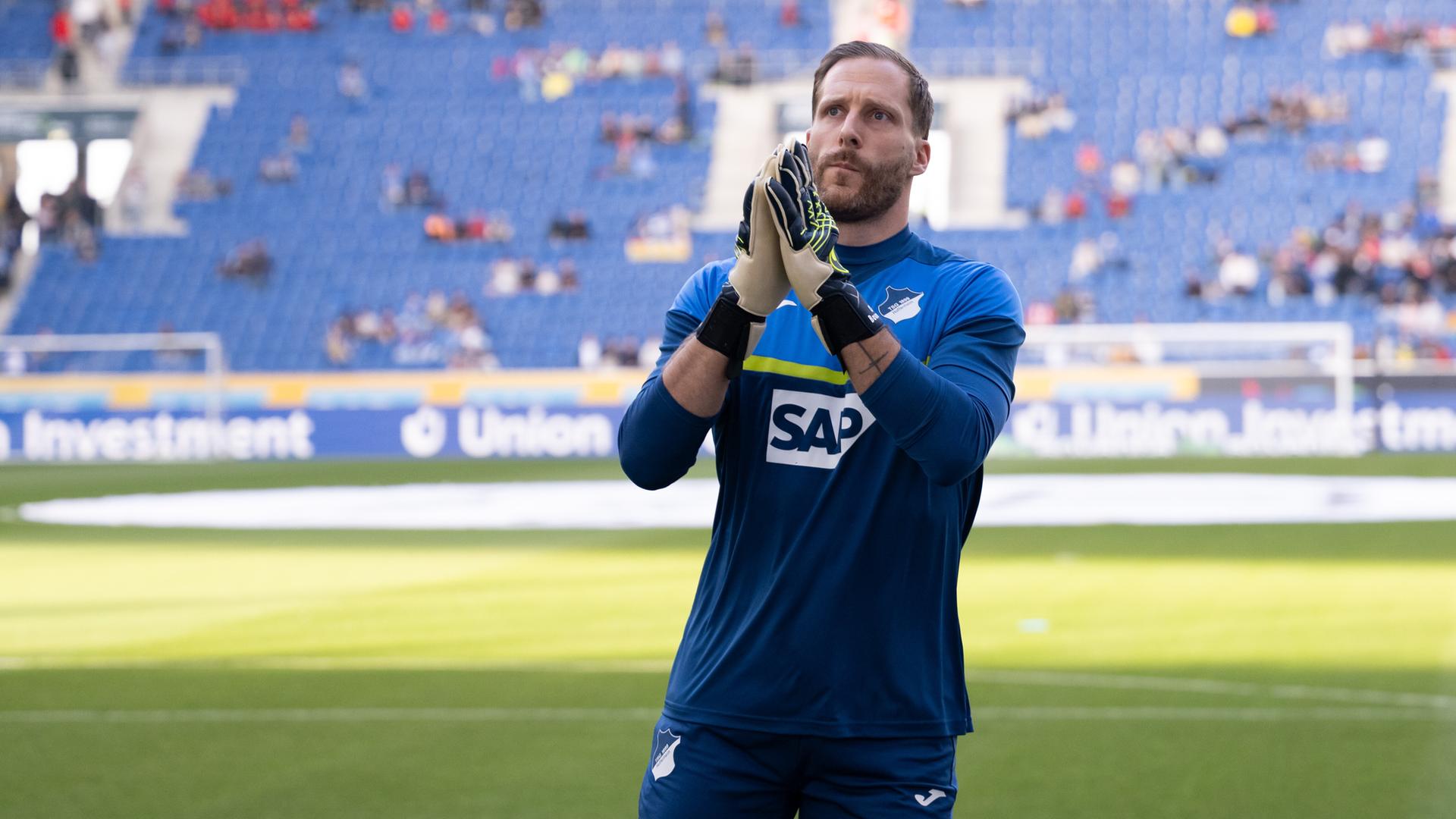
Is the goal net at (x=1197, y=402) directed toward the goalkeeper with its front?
yes

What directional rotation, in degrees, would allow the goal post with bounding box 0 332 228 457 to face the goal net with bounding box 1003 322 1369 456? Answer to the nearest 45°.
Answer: approximately 45° to its left

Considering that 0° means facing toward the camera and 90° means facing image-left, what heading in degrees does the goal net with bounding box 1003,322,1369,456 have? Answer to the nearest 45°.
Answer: approximately 0°

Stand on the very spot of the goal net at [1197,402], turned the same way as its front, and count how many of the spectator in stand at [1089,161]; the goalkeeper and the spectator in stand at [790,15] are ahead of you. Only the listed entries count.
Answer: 1

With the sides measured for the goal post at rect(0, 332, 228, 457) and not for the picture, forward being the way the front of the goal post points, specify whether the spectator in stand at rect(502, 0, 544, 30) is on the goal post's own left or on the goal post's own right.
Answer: on the goal post's own left

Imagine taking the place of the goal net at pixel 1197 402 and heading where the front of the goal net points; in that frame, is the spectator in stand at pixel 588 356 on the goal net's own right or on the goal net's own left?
on the goal net's own right

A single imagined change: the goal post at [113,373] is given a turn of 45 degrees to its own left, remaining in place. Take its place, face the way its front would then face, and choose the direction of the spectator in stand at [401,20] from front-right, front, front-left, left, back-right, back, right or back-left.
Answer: left

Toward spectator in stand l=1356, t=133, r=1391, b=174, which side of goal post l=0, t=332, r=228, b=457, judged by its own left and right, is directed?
left

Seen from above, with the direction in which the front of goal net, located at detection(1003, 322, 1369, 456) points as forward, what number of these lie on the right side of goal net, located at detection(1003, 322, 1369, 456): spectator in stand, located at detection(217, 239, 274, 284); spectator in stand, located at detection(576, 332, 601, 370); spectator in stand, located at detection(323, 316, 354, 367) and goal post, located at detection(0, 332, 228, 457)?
4

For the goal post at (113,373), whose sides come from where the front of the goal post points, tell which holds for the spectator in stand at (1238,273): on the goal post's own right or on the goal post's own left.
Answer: on the goal post's own left
